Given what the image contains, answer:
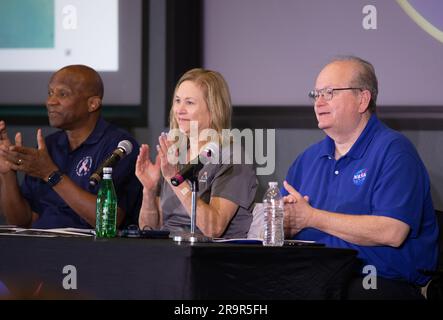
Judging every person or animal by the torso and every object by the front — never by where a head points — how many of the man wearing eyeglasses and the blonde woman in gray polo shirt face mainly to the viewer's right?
0

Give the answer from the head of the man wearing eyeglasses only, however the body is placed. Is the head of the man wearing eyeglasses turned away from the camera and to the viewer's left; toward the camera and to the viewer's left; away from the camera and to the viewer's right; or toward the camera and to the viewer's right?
toward the camera and to the viewer's left

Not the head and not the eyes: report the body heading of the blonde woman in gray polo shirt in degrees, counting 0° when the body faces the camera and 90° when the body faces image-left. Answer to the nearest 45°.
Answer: approximately 45°

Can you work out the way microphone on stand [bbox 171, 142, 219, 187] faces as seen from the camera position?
facing away from the viewer and to the right of the viewer

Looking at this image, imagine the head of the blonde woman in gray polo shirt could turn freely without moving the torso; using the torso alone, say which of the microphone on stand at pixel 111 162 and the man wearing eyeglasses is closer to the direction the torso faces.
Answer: the microphone on stand

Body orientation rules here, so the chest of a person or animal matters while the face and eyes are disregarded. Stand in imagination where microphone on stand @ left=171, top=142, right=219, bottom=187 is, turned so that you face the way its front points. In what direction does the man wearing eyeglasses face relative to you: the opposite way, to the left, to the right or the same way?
the opposite way

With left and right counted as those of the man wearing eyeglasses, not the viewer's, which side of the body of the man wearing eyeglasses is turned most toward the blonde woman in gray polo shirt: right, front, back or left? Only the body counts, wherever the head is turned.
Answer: right

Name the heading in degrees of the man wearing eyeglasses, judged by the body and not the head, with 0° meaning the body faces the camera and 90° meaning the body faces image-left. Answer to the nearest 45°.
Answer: approximately 45°
